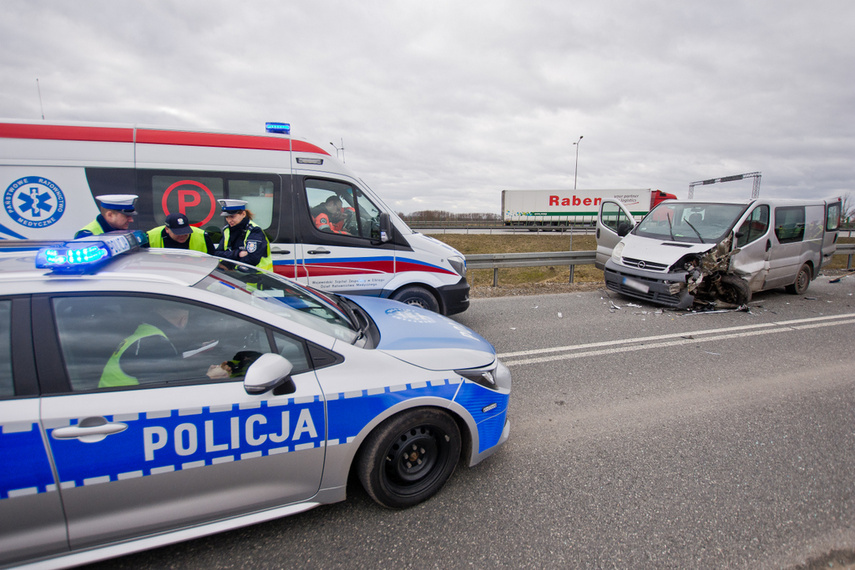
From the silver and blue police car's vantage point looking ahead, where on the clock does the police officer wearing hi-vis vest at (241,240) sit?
The police officer wearing hi-vis vest is roughly at 9 o'clock from the silver and blue police car.

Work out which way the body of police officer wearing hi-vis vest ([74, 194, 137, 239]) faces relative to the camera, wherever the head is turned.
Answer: to the viewer's right

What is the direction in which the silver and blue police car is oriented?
to the viewer's right

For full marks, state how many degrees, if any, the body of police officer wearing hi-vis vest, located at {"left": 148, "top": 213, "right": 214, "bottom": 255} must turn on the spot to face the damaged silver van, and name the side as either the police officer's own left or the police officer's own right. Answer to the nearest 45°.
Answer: approximately 90° to the police officer's own left

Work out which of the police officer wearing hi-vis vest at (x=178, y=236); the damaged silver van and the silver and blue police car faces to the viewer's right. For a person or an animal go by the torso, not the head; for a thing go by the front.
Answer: the silver and blue police car

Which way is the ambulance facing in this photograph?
to the viewer's right

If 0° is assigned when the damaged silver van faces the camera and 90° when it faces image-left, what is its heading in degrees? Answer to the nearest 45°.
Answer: approximately 45°

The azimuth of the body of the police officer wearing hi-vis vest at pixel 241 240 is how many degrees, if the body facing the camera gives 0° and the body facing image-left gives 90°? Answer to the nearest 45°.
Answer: approximately 45°

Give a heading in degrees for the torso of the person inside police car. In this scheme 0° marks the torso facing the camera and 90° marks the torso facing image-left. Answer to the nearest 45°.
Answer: approximately 270°
